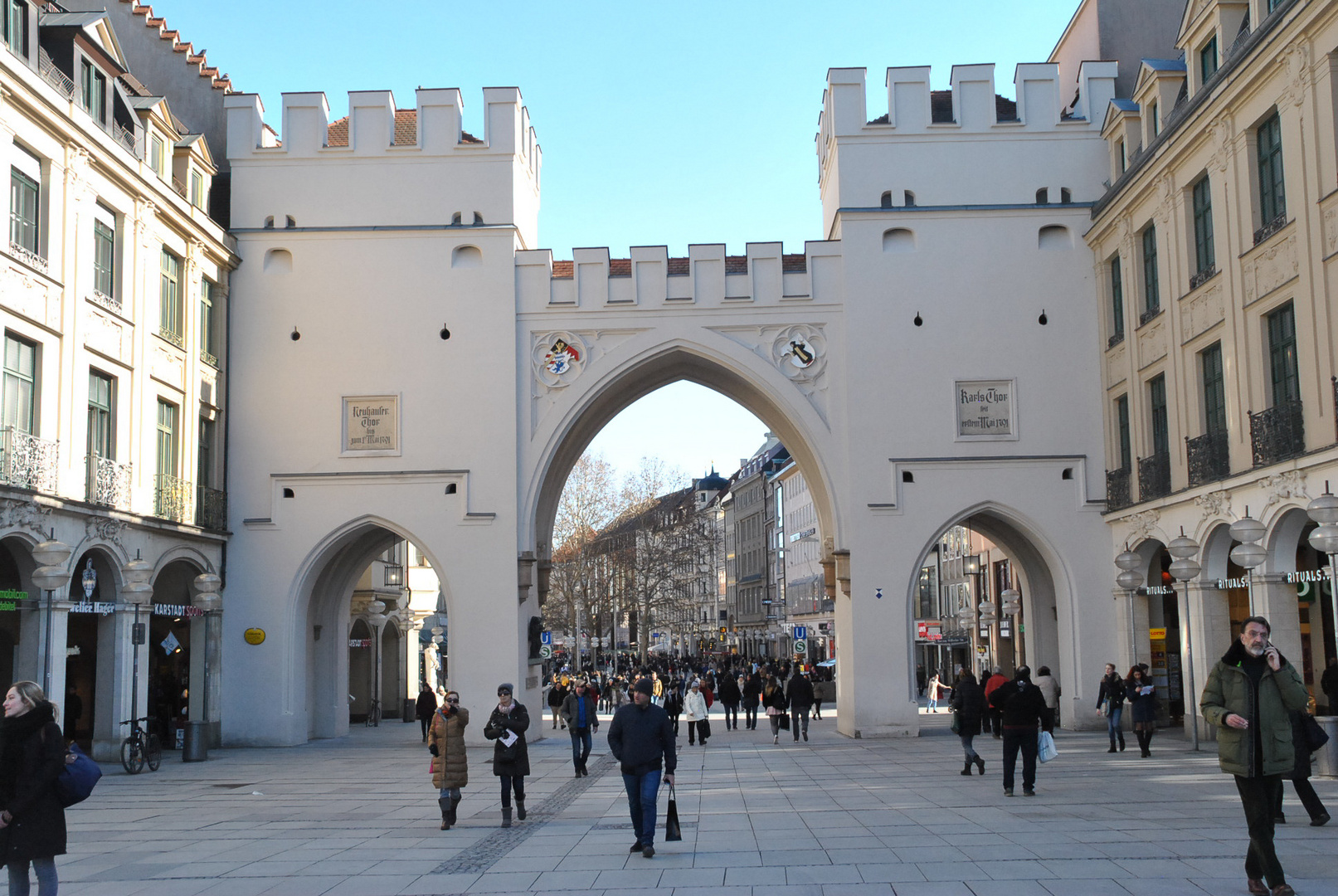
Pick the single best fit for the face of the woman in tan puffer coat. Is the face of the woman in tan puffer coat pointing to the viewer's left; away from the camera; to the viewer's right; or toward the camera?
toward the camera

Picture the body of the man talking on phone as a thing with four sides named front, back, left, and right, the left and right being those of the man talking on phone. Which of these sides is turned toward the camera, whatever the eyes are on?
front

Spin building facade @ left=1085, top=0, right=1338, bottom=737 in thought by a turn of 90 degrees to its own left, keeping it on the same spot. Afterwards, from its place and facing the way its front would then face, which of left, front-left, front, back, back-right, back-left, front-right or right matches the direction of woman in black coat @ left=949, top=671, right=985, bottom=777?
right

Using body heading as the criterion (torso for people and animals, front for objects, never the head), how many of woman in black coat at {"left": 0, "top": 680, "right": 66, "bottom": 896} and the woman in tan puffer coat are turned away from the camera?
0

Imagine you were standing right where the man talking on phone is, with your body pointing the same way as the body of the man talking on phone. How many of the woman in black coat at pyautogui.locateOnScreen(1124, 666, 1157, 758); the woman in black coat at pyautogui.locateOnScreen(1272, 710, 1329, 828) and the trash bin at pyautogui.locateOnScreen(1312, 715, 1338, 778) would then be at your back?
3

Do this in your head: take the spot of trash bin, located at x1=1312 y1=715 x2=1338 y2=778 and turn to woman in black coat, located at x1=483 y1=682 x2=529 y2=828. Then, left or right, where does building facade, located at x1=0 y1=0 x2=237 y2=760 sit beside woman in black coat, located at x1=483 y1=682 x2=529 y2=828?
right

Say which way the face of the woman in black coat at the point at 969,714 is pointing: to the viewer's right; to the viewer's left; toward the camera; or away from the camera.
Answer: away from the camera

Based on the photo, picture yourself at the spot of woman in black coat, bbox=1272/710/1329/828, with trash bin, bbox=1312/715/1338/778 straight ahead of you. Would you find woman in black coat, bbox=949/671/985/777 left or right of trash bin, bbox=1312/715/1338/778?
left

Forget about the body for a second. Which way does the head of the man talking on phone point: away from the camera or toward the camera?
toward the camera

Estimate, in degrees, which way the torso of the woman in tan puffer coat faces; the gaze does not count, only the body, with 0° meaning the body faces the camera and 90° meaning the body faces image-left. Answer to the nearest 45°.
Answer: approximately 0°
